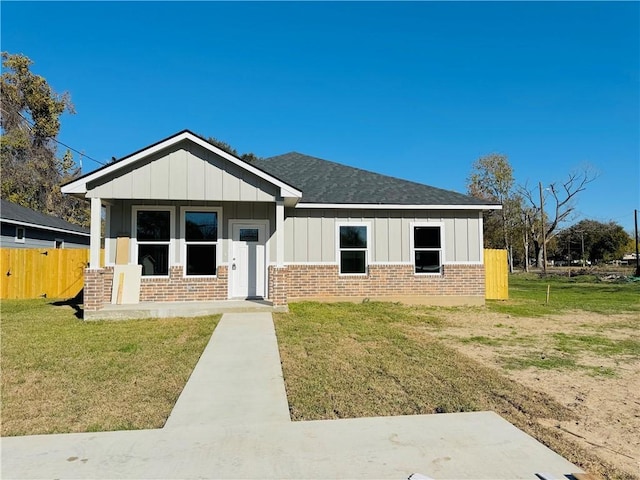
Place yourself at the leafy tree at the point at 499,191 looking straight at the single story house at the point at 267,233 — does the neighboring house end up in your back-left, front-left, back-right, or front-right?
front-right

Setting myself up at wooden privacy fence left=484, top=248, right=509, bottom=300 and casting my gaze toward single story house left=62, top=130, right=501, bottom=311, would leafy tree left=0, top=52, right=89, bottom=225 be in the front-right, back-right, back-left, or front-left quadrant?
front-right

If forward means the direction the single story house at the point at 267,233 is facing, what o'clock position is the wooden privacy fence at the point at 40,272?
The wooden privacy fence is roughly at 4 o'clock from the single story house.

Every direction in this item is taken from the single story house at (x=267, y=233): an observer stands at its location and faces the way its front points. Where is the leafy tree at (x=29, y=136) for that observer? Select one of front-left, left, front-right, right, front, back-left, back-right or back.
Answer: back-right

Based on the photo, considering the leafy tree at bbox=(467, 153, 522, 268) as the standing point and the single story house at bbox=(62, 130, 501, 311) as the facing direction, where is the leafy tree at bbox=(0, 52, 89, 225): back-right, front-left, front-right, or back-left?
front-right

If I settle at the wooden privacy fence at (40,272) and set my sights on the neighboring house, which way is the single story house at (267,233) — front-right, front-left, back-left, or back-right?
back-right

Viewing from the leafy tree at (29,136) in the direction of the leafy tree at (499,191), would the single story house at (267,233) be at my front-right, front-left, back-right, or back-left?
front-right

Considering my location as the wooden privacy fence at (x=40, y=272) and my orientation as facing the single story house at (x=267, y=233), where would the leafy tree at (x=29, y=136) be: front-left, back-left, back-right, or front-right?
back-left

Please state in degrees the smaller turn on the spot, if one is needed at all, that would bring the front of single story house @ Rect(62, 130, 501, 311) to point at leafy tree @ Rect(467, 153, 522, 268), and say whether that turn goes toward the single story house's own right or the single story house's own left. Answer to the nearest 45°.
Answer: approximately 135° to the single story house's own left

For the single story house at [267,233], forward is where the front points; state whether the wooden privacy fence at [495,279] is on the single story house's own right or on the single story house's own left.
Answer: on the single story house's own left

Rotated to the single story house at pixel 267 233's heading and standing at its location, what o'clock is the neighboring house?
The neighboring house is roughly at 4 o'clock from the single story house.

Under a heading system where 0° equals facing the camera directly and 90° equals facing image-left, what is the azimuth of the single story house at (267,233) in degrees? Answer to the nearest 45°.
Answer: approximately 0°
